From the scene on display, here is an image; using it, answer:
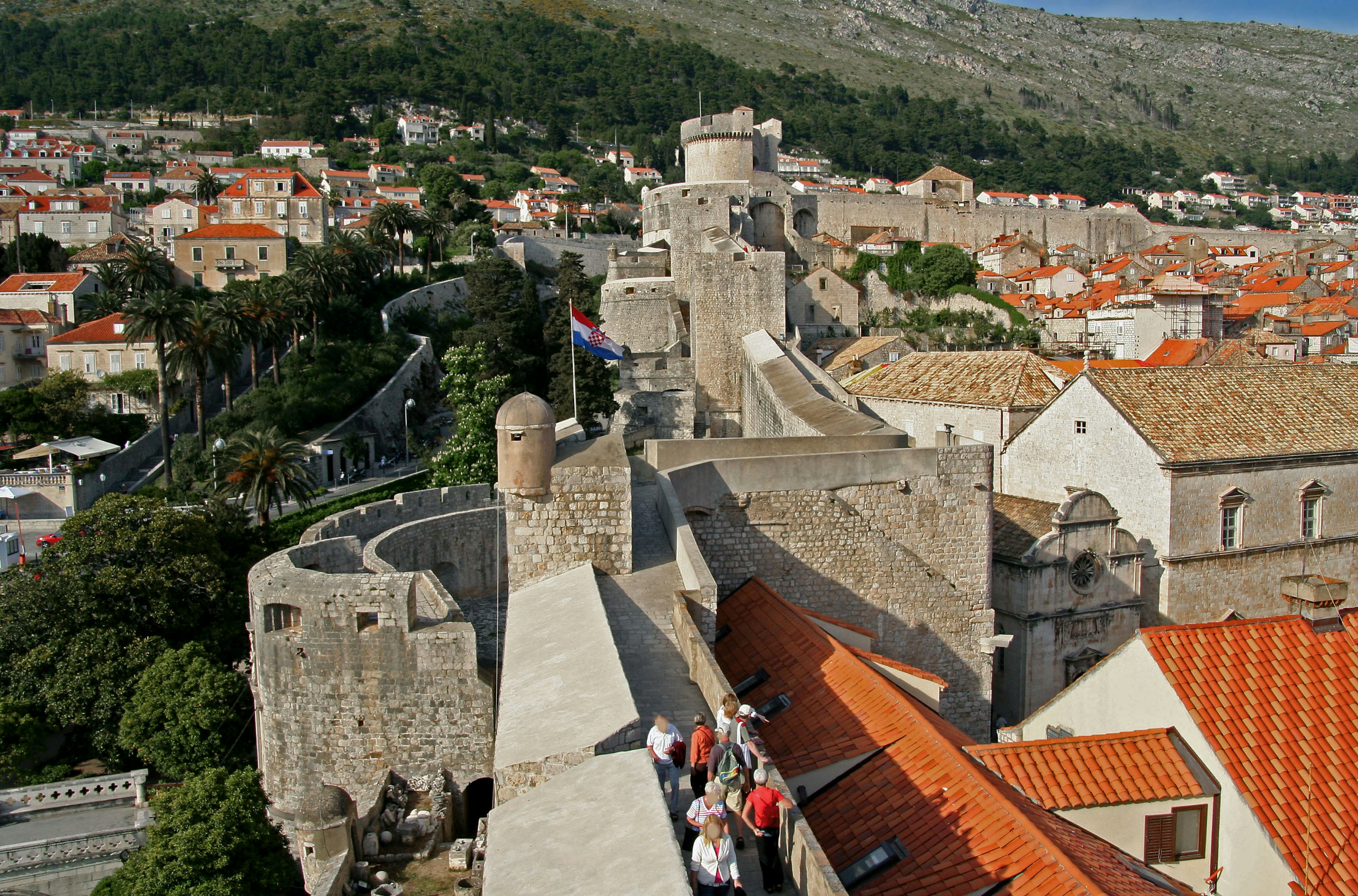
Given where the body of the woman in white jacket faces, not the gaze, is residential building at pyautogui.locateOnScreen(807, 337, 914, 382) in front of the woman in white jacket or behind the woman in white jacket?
behind

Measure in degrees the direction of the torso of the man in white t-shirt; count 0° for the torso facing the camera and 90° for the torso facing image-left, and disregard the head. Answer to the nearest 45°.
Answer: approximately 0°

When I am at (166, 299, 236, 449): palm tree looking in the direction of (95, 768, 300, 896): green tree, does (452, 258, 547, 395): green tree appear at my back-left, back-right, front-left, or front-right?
back-left

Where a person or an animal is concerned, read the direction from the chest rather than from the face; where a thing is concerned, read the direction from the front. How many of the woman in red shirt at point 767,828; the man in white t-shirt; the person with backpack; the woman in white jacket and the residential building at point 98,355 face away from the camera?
2

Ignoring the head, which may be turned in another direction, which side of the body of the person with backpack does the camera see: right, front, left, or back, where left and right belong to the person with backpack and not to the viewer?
back

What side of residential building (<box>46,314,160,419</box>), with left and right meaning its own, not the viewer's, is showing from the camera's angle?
front

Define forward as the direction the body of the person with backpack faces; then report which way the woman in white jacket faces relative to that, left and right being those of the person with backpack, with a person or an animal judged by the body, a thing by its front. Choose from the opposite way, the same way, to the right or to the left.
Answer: the opposite way

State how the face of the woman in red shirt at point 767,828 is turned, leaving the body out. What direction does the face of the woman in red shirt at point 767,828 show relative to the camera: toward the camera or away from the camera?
away from the camera

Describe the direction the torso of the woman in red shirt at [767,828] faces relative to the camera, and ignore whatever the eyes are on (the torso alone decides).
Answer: away from the camera
